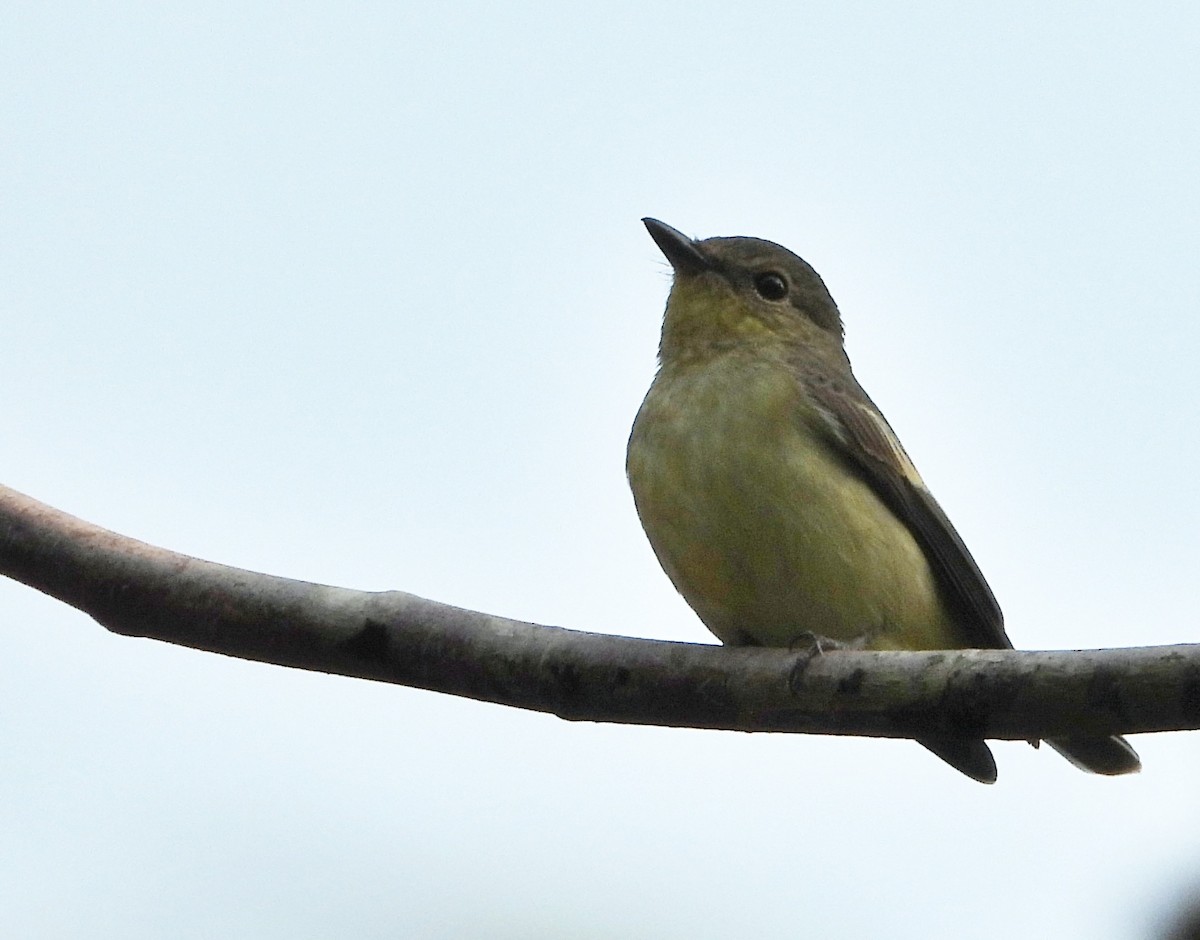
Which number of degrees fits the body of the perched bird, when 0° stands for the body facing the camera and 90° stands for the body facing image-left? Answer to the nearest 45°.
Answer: approximately 45°
